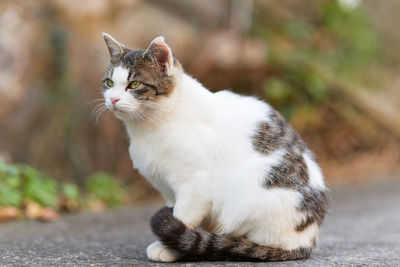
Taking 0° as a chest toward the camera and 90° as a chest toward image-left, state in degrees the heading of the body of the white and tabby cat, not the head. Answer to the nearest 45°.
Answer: approximately 90°

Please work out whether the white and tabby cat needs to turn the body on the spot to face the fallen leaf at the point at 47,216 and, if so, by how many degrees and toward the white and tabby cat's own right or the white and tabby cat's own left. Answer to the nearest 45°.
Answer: approximately 45° to the white and tabby cat's own right

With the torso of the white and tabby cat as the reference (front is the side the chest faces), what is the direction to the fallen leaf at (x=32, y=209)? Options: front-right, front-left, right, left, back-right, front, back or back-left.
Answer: front-right

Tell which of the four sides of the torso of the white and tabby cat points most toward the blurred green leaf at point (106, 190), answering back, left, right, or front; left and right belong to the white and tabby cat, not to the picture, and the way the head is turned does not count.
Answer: right

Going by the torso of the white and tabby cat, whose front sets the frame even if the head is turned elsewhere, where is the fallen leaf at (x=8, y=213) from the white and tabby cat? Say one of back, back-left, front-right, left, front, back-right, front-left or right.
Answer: front-right

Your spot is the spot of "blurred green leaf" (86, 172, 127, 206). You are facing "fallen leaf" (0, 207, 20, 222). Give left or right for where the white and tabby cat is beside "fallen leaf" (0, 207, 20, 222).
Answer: left
